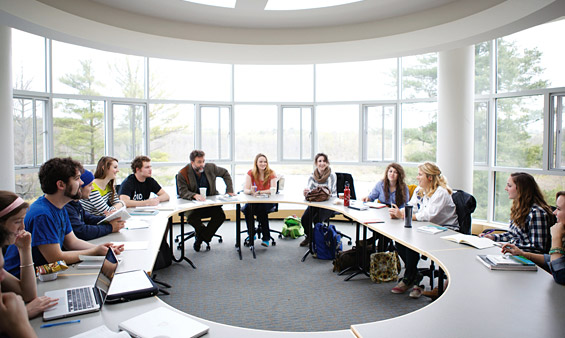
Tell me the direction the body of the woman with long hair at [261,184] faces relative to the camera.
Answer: toward the camera

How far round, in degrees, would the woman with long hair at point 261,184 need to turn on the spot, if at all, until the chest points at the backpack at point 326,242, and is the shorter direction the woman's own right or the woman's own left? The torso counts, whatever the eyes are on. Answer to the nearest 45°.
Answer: approximately 45° to the woman's own left

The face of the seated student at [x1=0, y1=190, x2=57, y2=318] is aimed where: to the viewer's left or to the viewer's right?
to the viewer's right

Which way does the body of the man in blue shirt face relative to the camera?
to the viewer's right

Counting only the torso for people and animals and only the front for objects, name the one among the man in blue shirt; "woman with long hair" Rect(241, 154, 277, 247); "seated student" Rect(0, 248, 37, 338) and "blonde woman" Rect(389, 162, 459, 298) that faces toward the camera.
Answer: the woman with long hair

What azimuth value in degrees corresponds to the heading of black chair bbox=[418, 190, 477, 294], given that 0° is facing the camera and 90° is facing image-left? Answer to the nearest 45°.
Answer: approximately 90°

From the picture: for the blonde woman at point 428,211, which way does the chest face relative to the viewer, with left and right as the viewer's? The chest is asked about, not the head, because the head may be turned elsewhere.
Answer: facing to the left of the viewer

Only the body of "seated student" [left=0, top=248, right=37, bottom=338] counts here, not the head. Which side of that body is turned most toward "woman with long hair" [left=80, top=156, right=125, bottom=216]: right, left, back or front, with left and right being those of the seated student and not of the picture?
left

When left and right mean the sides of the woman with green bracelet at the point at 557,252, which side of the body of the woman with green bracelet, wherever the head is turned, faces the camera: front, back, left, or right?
left

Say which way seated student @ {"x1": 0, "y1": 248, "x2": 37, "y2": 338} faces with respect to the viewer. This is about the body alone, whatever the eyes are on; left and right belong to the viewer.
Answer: facing to the right of the viewer
